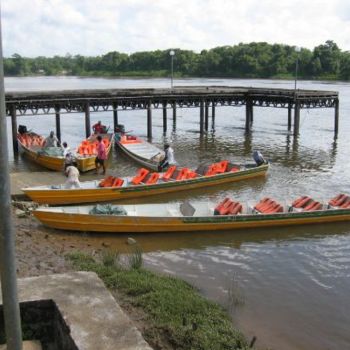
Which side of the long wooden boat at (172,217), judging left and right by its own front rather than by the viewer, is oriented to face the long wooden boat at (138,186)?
right

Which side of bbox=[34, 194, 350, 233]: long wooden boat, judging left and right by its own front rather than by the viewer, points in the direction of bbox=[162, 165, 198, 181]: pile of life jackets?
right

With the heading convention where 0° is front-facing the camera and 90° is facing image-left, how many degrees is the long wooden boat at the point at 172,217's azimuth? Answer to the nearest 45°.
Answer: approximately 90°

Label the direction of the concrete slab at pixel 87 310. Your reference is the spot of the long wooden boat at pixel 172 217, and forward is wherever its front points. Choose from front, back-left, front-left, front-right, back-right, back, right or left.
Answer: left

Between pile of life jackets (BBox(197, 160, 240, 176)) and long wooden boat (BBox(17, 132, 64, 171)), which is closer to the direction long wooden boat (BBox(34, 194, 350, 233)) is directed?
the long wooden boat

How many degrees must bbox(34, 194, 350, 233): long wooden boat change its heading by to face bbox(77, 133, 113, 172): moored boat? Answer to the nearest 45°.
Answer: approximately 45° to its right

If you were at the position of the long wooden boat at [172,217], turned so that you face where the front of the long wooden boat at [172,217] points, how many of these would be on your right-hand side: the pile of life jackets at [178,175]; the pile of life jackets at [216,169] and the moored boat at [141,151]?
3

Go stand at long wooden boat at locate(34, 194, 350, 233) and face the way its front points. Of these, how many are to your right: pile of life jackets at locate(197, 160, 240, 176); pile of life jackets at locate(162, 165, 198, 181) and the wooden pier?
3

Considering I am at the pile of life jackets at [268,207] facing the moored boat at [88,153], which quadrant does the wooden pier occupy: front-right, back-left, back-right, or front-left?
front-right

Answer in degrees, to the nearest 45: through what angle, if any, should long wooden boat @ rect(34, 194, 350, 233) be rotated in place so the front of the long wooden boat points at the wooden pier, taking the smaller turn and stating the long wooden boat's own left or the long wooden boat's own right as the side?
approximately 90° to the long wooden boat's own right

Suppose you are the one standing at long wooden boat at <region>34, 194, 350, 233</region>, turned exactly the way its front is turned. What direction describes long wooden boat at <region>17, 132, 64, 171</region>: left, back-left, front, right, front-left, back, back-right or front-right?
front-right
